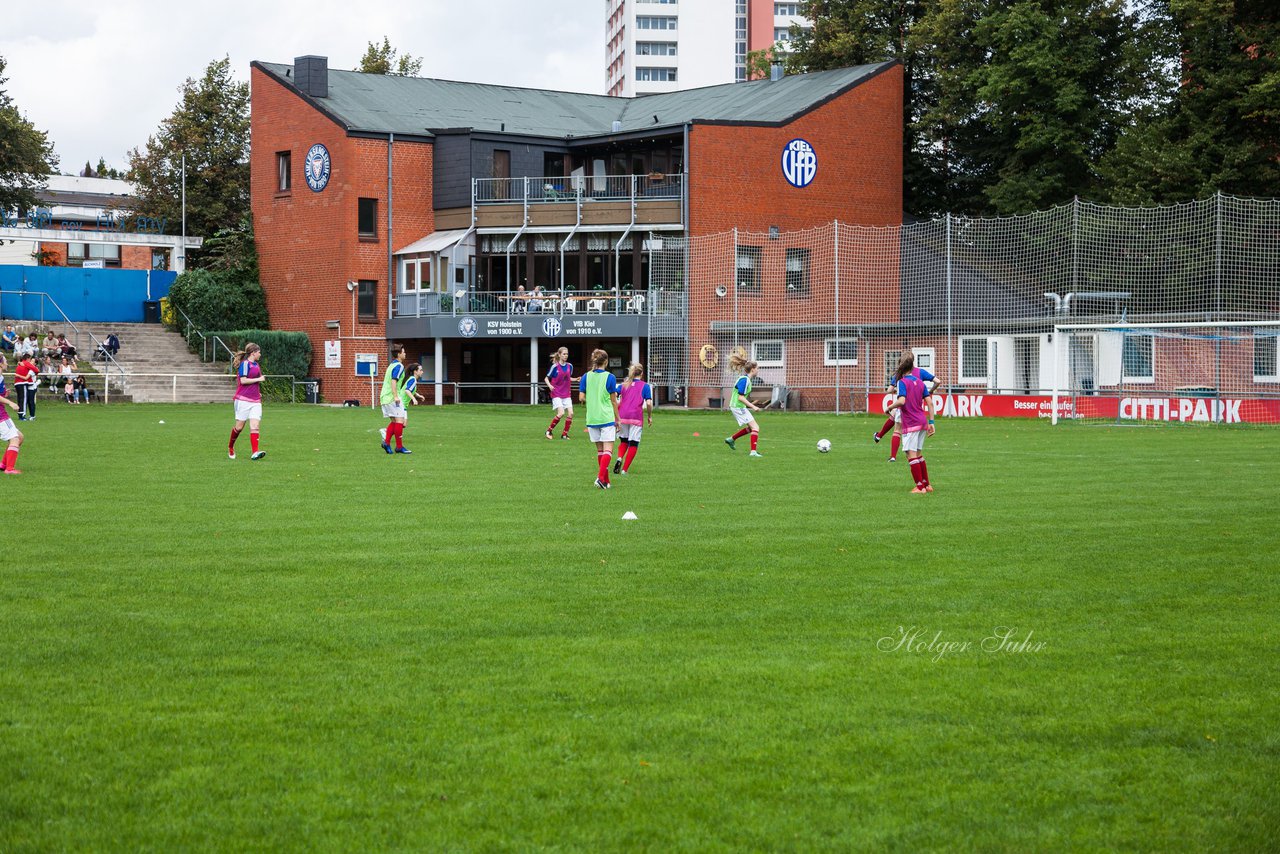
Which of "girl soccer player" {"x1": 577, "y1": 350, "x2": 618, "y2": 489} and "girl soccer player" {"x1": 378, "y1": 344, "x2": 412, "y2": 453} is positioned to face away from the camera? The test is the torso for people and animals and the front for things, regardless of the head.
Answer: "girl soccer player" {"x1": 577, "y1": 350, "x2": 618, "y2": 489}

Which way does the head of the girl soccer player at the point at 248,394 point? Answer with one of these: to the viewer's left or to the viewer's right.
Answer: to the viewer's right

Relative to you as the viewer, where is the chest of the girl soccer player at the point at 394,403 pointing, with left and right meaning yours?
facing to the right of the viewer

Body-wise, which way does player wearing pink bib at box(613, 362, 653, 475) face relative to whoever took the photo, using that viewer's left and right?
facing away from the viewer and to the right of the viewer

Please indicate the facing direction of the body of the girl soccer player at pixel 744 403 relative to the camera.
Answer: to the viewer's right

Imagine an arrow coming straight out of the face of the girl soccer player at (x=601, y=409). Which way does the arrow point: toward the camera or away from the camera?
away from the camera

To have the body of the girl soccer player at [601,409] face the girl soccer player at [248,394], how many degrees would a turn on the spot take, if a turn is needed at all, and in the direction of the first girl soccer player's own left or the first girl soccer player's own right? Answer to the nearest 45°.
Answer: approximately 45° to the first girl soccer player's own left

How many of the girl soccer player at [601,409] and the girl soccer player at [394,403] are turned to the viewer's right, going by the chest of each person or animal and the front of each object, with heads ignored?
1

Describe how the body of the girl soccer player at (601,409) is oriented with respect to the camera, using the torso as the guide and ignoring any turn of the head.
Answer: away from the camera

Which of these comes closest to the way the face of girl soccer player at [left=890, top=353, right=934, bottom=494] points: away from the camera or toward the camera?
away from the camera

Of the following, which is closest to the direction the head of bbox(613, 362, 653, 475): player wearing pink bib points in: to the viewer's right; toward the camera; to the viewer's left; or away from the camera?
away from the camera

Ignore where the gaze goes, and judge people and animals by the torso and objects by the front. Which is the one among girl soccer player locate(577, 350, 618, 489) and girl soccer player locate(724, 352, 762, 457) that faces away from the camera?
girl soccer player locate(577, 350, 618, 489)

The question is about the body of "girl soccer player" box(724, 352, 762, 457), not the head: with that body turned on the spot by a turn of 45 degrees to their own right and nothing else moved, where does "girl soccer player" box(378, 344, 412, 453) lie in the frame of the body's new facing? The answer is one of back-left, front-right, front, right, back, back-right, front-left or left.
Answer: back-right

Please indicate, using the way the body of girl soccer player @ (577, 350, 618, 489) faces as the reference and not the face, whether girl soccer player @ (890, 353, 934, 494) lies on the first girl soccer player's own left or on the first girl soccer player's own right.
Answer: on the first girl soccer player's own right
